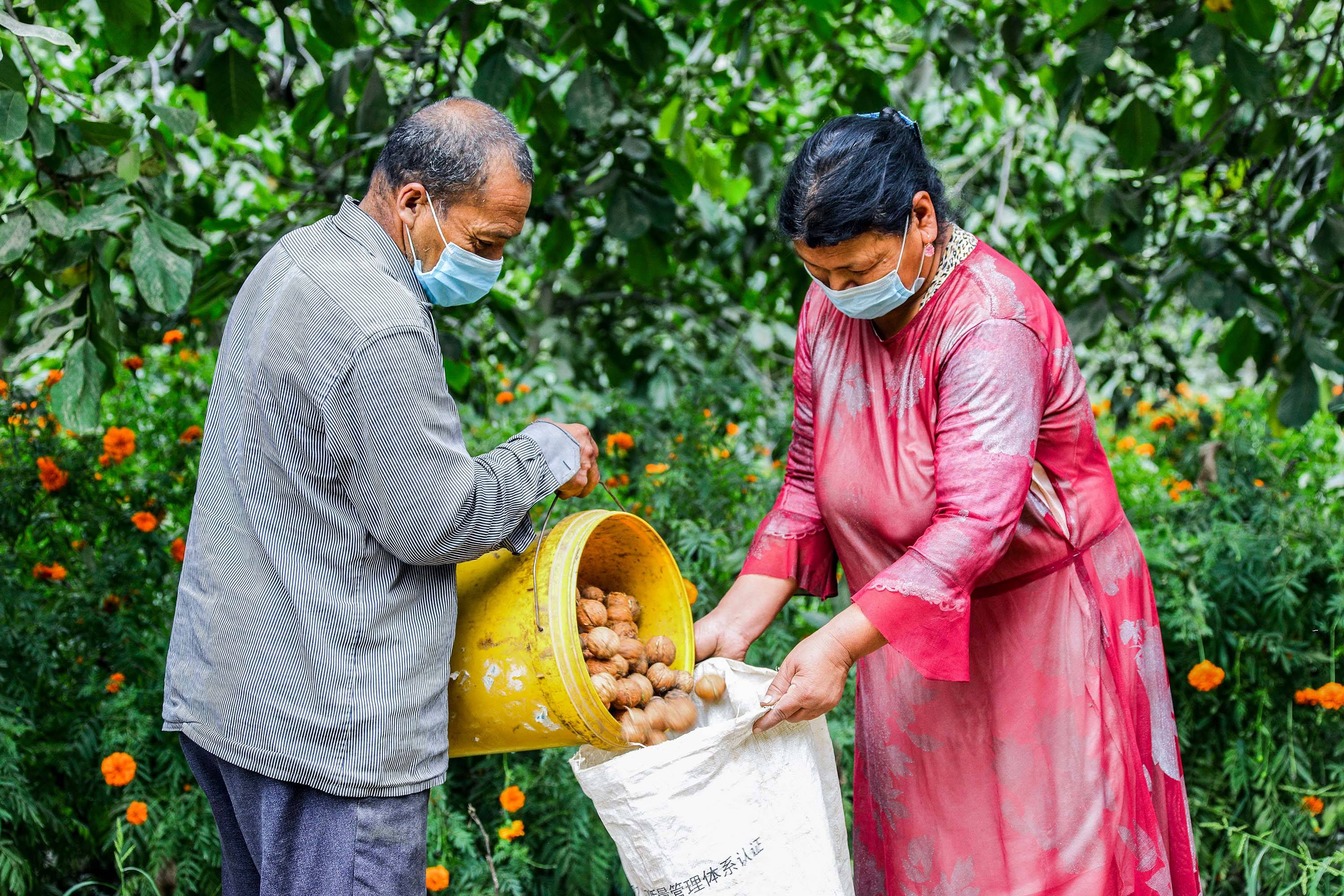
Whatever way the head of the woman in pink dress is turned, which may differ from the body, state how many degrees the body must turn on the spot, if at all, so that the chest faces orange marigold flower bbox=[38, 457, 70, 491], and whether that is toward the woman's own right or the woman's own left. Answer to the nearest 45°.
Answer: approximately 45° to the woman's own right

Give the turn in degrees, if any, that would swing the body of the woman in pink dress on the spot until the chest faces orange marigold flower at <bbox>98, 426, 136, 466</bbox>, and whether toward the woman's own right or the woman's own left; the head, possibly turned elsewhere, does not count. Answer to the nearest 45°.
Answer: approximately 45° to the woman's own right

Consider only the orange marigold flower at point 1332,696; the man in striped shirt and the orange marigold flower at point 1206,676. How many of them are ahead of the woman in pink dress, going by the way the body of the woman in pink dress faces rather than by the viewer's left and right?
1

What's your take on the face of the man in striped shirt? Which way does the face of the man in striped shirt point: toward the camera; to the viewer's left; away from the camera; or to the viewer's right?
to the viewer's right

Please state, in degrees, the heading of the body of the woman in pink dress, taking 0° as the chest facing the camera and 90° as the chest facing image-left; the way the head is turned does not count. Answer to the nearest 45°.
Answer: approximately 45°

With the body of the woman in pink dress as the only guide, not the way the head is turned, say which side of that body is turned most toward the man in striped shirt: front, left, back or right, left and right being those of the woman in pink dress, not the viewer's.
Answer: front

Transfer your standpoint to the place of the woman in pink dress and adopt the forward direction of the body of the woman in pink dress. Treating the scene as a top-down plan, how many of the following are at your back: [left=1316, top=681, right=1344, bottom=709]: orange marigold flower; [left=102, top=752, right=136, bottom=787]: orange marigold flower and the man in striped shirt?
1

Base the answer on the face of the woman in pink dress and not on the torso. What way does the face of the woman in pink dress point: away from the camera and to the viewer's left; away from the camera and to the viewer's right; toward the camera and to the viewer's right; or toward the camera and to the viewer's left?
toward the camera and to the viewer's left

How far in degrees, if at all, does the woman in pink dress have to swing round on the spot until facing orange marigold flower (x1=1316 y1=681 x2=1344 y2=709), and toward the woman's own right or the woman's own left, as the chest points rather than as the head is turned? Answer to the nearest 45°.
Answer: approximately 180°

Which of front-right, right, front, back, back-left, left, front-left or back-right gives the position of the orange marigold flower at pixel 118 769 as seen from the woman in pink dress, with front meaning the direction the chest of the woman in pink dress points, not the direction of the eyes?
front-right
